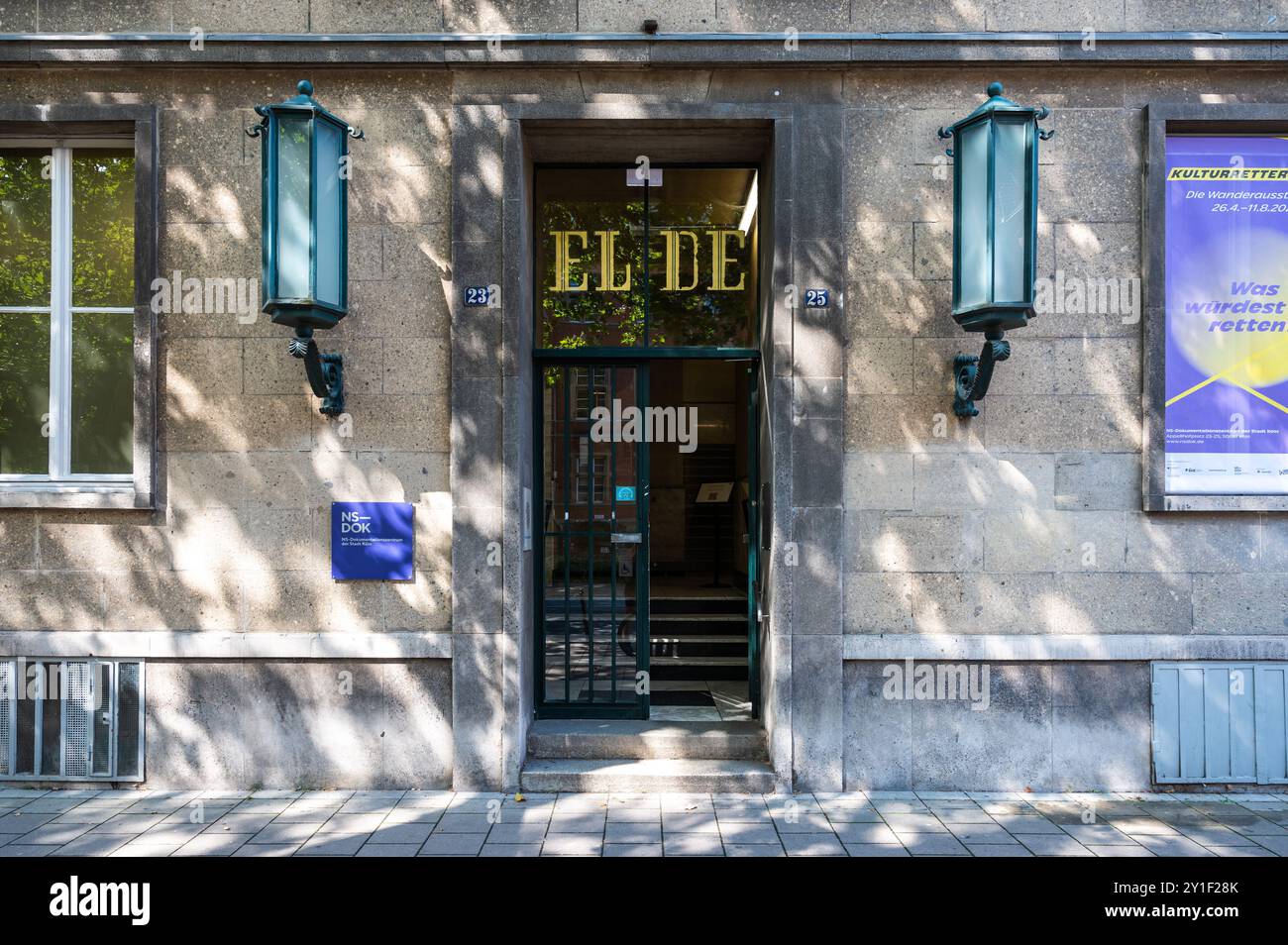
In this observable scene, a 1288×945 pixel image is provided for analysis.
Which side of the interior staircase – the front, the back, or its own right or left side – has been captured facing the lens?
front

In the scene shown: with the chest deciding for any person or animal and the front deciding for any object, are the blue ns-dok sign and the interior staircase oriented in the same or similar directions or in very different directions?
same or similar directions

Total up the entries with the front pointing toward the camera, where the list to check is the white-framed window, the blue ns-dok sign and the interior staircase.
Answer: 3

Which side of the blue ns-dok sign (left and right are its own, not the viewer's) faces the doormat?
left

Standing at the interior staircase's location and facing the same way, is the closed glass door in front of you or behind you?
in front

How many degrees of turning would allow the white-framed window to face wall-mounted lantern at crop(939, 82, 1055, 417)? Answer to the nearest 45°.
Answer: approximately 45° to its left

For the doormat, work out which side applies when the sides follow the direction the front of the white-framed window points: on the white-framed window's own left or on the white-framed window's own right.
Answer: on the white-framed window's own left

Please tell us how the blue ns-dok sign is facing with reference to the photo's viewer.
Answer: facing the viewer

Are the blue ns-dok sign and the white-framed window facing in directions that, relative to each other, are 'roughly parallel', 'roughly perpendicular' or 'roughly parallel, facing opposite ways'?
roughly parallel

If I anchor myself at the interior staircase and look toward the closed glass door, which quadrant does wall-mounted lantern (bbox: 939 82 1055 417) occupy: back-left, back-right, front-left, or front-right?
front-left

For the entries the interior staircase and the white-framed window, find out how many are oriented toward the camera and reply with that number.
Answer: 2
